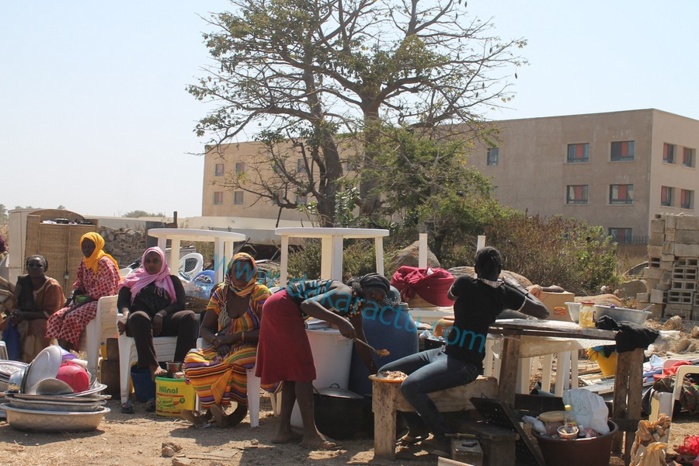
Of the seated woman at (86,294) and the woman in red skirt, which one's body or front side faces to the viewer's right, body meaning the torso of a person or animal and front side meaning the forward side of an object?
the woman in red skirt

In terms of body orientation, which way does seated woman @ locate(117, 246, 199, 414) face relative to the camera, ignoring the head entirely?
toward the camera

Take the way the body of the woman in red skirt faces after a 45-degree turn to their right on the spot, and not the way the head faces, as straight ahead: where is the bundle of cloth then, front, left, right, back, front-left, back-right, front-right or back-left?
left

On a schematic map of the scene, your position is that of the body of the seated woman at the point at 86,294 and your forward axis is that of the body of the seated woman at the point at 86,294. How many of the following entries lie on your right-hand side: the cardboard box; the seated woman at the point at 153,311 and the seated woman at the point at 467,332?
0

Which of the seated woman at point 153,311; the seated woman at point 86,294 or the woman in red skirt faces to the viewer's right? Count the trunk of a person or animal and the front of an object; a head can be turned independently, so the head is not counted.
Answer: the woman in red skirt

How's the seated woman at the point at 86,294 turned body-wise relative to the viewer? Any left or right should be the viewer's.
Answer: facing the viewer and to the left of the viewer

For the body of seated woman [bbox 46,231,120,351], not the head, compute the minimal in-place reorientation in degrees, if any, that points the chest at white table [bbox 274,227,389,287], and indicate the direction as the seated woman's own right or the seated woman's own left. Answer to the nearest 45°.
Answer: approximately 90° to the seated woman's own left

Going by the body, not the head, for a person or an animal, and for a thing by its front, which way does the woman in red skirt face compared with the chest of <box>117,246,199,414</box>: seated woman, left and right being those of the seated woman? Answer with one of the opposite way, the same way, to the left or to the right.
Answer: to the left

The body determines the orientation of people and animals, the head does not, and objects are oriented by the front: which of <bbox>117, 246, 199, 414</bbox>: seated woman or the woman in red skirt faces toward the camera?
the seated woman

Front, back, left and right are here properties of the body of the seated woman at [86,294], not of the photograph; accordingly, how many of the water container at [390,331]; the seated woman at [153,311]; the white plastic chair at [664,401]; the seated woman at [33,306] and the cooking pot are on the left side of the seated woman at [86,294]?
4

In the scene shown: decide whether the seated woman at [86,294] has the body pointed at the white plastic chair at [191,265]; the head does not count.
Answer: no

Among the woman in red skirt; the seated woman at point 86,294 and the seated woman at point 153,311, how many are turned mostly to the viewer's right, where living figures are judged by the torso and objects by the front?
1

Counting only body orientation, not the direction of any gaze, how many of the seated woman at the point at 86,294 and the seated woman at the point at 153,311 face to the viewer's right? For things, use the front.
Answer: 0

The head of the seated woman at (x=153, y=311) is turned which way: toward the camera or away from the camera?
toward the camera

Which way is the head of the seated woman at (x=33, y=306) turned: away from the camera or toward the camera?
toward the camera

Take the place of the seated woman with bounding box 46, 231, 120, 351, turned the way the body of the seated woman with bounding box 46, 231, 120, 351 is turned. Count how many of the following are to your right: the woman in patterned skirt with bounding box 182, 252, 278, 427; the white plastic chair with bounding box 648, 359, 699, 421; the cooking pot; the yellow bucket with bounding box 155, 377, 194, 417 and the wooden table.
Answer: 0

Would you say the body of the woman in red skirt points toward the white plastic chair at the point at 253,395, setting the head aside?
no

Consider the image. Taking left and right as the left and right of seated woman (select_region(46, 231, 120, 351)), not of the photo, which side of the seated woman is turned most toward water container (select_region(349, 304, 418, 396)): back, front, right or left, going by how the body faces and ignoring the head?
left

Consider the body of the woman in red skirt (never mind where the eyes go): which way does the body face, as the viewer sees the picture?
to the viewer's right

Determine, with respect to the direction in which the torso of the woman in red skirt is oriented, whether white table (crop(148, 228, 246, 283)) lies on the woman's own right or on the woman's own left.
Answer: on the woman's own left

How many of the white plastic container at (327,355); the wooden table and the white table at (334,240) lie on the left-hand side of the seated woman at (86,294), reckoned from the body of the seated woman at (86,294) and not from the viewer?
3
